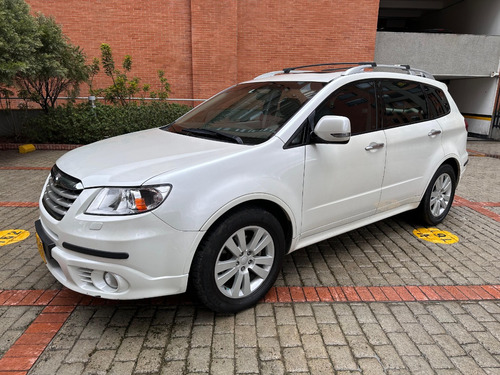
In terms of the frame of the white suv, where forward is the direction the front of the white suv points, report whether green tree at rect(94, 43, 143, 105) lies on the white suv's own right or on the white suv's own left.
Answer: on the white suv's own right

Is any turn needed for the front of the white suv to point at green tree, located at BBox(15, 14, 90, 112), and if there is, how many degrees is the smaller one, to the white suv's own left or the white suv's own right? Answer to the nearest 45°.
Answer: approximately 90° to the white suv's own right

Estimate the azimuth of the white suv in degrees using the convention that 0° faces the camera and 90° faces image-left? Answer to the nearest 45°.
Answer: approximately 45°

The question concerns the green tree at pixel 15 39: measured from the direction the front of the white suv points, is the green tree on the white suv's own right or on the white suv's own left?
on the white suv's own right

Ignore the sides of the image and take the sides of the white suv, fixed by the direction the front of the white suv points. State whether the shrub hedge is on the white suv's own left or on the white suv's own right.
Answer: on the white suv's own right
